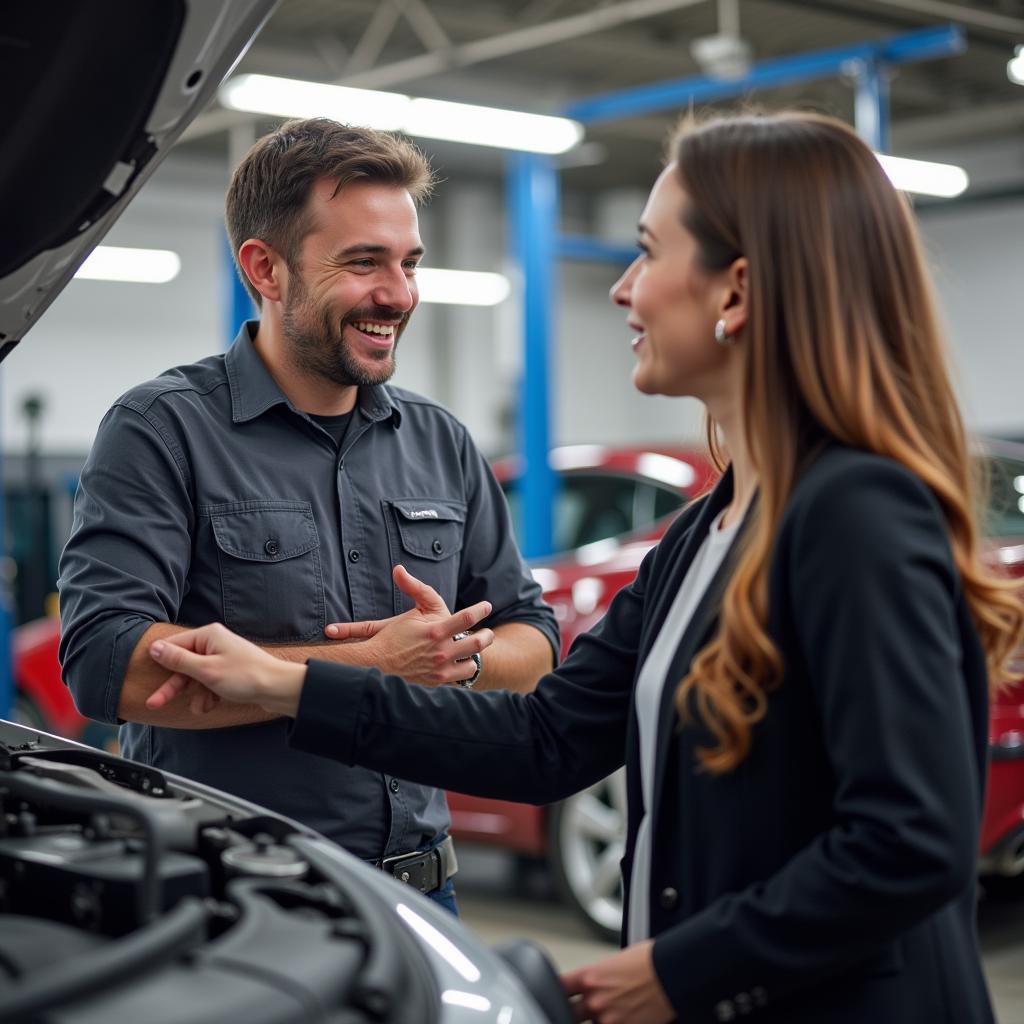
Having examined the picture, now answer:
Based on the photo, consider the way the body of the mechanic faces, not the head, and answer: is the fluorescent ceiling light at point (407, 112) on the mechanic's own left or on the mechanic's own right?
on the mechanic's own left

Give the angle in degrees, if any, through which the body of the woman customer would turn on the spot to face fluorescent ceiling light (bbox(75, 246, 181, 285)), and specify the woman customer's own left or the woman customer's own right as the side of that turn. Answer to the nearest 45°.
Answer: approximately 90° to the woman customer's own right

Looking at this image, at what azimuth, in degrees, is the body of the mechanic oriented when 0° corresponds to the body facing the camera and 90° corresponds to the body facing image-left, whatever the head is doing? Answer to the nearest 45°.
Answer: approximately 315°

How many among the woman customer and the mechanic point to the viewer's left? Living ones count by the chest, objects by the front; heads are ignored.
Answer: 1

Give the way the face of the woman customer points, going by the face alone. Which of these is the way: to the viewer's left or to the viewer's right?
to the viewer's left

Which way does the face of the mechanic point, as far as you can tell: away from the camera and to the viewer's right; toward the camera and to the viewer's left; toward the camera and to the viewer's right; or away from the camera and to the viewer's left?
toward the camera and to the viewer's right

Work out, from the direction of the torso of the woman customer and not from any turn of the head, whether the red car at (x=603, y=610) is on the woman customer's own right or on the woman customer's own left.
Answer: on the woman customer's own right

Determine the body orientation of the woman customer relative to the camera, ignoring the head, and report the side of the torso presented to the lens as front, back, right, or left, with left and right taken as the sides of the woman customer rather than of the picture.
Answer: left

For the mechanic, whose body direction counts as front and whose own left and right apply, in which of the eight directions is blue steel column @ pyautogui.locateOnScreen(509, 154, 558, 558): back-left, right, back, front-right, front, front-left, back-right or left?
back-left

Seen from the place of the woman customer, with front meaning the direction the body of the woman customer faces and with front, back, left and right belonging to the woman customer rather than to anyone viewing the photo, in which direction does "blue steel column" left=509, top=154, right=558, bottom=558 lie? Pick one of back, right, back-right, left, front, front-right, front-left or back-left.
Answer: right

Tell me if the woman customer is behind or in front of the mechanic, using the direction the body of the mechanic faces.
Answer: in front

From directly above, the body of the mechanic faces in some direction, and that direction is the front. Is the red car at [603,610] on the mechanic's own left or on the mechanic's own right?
on the mechanic's own left

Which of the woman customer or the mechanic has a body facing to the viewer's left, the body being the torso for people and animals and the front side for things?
the woman customer

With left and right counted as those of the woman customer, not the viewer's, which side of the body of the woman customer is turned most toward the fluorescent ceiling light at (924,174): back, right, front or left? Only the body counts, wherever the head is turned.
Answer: right
